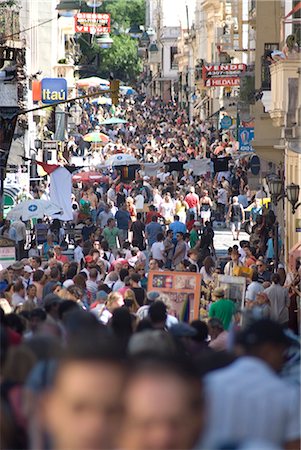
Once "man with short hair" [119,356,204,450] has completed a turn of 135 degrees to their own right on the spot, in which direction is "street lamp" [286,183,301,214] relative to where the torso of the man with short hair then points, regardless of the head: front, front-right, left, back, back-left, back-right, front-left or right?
front-right

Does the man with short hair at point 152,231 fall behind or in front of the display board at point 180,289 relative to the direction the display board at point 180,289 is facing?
behind

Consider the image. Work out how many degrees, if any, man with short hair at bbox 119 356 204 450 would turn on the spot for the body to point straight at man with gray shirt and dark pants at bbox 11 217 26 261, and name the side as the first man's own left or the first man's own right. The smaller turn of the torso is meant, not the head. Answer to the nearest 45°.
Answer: approximately 180°

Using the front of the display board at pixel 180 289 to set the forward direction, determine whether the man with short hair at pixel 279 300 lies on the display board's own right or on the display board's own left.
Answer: on the display board's own left

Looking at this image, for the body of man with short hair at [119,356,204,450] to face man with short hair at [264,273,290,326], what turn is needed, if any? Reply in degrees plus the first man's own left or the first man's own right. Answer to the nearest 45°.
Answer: approximately 180°

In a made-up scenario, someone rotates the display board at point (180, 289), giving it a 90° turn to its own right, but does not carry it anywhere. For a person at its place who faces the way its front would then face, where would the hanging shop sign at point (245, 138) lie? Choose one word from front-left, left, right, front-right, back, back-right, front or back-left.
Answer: right
